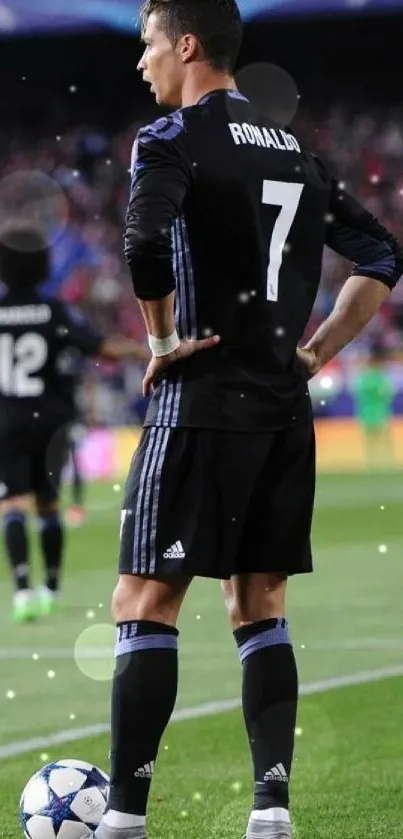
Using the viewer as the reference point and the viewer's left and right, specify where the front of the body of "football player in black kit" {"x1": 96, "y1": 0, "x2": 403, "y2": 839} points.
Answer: facing away from the viewer and to the left of the viewer

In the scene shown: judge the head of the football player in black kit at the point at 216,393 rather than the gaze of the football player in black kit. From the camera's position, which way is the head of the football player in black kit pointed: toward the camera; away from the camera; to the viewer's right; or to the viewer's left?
to the viewer's left

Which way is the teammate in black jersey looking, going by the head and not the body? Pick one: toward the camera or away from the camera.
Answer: away from the camera

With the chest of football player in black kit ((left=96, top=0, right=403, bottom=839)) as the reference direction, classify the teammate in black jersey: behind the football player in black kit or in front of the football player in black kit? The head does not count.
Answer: in front
